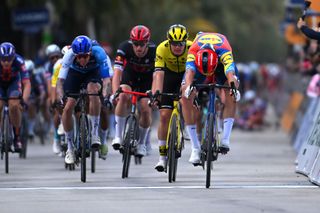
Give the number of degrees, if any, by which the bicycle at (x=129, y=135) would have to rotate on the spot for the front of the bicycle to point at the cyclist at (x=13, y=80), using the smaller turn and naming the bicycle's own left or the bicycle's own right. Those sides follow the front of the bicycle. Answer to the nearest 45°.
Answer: approximately 135° to the bicycle's own right

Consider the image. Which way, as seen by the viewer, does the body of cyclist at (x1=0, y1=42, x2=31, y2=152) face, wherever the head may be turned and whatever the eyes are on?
toward the camera

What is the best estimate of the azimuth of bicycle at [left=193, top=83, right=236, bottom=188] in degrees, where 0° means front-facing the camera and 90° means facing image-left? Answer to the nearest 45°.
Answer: approximately 0°

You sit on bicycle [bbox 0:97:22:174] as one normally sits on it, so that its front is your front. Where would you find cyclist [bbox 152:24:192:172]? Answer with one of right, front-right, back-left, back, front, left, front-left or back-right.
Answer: front-left

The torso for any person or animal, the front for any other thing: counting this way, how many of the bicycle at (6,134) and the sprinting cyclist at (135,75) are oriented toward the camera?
2

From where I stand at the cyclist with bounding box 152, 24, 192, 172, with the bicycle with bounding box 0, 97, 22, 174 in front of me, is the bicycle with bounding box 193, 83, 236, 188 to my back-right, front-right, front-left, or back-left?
back-left

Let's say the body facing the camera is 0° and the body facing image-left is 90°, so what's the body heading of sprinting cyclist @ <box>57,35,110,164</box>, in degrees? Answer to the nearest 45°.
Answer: approximately 0°
